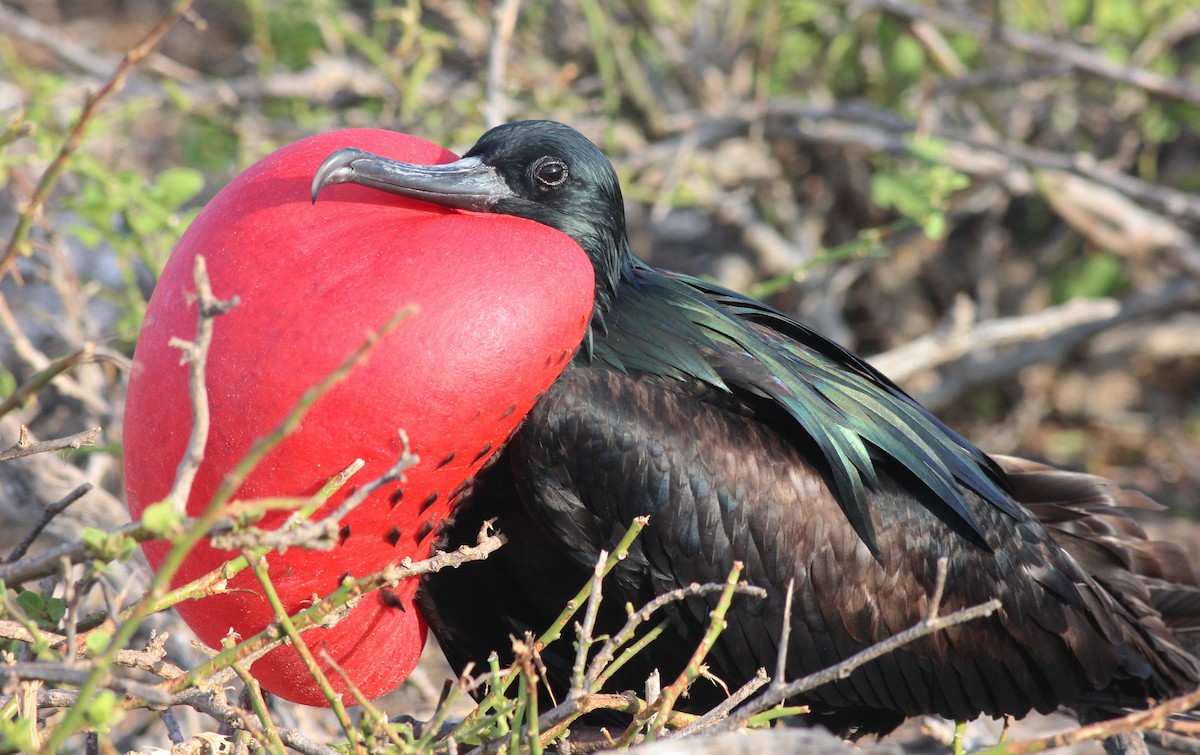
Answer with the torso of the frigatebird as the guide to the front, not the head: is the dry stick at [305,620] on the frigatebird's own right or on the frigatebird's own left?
on the frigatebird's own left

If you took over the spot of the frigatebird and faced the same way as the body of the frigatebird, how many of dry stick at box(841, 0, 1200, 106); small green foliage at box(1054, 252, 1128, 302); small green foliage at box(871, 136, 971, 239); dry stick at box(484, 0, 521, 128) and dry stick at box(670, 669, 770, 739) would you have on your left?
1

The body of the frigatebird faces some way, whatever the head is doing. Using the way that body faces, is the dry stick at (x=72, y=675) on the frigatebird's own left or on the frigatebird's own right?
on the frigatebird's own left

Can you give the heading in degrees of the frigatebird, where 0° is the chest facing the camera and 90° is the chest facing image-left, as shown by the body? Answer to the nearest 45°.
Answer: approximately 90°

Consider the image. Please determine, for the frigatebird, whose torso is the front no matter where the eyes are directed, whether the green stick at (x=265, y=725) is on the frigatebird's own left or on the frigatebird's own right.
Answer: on the frigatebird's own left

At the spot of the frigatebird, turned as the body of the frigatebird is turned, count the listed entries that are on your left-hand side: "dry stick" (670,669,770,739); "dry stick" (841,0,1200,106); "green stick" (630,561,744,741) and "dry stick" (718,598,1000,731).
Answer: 3

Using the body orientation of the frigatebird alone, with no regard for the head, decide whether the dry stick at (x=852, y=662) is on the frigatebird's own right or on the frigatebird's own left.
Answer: on the frigatebird's own left

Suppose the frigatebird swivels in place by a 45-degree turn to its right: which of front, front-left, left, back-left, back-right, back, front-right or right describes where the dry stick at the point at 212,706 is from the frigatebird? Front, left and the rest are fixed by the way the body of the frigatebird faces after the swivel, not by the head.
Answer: left

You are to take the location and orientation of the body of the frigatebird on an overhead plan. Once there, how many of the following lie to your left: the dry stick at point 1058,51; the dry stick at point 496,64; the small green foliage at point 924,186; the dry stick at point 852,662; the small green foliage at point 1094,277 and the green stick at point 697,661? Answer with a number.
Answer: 2

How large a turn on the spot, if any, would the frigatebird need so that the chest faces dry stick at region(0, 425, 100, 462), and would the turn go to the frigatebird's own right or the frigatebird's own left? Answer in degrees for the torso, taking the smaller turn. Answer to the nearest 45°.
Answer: approximately 45° to the frigatebird's own left

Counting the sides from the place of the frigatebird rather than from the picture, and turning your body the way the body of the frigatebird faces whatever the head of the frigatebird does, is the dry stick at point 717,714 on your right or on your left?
on your left

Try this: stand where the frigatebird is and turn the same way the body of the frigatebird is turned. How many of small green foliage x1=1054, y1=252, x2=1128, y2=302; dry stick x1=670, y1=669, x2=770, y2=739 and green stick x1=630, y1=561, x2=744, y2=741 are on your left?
2

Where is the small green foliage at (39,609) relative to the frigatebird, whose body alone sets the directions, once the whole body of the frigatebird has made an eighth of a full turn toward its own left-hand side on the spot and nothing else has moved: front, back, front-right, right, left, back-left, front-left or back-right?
front

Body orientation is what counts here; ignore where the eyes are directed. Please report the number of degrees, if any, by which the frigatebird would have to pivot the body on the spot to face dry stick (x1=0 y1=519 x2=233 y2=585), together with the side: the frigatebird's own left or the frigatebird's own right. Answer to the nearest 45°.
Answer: approximately 45° to the frigatebird's own left

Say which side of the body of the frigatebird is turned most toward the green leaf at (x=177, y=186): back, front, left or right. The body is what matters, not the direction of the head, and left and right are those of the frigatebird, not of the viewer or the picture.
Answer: front

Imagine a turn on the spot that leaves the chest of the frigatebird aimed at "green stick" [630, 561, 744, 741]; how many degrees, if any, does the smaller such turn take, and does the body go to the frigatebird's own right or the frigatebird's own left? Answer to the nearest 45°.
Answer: approximately 90° to the frigatebird's own left
